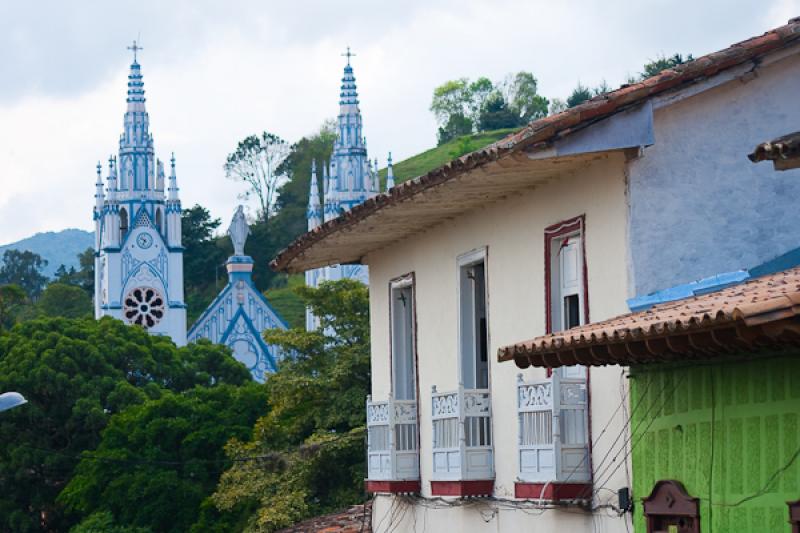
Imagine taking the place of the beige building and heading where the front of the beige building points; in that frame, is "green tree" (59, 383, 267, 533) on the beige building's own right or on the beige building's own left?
on the beige building's own right

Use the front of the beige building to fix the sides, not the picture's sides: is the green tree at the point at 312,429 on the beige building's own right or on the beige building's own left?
on the beige building's own right

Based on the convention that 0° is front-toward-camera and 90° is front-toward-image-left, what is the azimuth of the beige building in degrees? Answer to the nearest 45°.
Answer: approximately 45°
